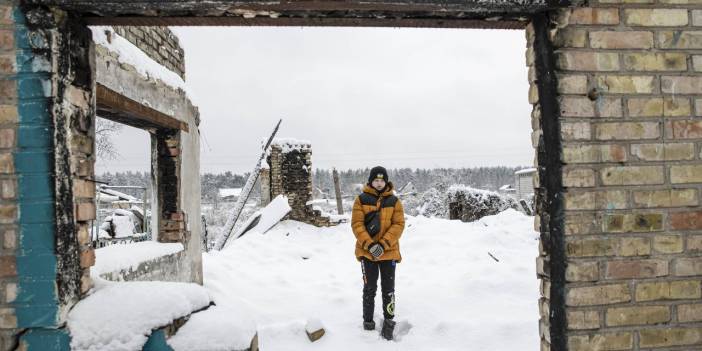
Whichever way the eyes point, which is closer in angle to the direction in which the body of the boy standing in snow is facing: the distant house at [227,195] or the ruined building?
the ruined building

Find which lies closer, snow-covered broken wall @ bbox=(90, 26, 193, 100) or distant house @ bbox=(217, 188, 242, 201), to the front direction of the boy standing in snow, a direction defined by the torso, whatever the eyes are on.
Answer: the snow-covered broken wall

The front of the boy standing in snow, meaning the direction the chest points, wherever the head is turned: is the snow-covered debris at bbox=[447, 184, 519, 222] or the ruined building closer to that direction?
the ruined building

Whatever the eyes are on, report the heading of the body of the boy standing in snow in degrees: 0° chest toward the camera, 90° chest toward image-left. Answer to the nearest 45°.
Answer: approximately 0°

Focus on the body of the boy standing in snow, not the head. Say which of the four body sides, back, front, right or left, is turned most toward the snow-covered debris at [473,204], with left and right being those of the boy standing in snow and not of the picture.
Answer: back

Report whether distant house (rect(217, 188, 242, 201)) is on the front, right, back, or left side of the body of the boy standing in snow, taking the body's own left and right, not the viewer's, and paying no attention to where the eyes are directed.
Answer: back

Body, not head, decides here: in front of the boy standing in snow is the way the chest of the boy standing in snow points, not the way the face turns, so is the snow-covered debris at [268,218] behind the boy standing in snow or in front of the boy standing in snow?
behind

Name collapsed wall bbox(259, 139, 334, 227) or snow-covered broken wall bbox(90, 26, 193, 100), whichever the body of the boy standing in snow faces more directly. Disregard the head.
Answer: the snow-covered broken wall

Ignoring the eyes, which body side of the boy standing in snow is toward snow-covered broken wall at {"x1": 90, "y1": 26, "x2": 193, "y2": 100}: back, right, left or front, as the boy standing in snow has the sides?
right

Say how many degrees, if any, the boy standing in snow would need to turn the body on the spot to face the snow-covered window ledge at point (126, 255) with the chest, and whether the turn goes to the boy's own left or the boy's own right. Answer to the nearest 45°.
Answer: approximately 90° to the boy's own right

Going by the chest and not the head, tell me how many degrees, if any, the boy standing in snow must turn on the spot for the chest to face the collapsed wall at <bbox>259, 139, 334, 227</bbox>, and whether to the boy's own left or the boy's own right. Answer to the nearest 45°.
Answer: approximately 180°
